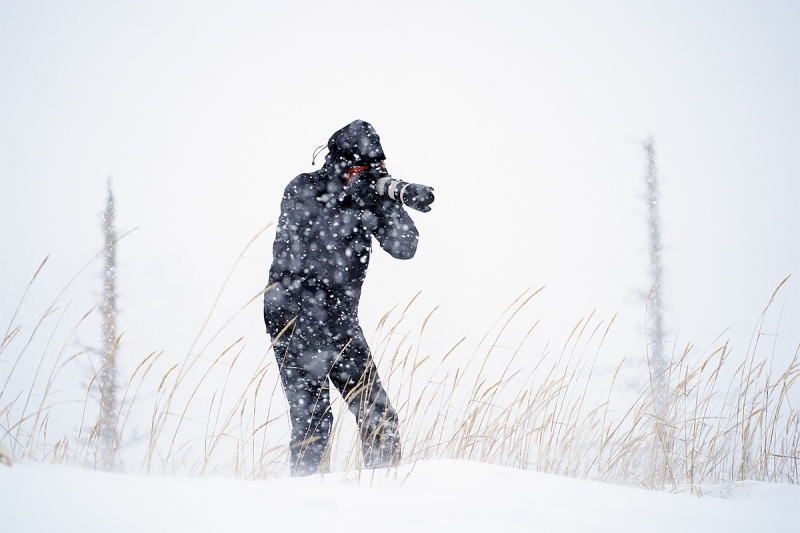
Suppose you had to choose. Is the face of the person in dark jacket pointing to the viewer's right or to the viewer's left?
to the viewer's right

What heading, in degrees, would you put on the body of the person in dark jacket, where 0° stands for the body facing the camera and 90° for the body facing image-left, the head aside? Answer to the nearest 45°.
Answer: approximately 270°
